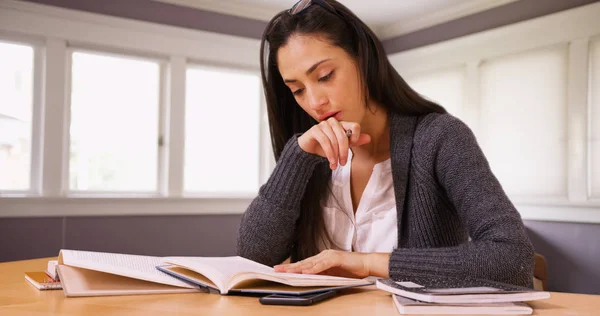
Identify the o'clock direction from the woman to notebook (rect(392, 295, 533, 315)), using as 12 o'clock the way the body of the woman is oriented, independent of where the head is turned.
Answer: The notebook is roughly at 10 o'clock from the woman.

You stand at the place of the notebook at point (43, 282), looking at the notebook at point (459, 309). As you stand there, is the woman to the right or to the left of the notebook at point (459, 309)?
left

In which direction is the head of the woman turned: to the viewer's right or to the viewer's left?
to the viewer's left

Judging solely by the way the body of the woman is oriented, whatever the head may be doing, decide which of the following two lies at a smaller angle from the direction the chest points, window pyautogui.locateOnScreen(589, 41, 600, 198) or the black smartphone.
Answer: the black smartphone

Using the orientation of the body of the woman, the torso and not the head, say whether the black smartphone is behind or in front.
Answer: in front

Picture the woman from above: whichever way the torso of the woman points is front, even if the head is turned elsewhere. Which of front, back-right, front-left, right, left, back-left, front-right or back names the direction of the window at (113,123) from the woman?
right

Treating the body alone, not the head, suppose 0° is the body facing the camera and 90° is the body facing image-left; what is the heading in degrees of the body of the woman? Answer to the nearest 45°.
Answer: approximately 45°

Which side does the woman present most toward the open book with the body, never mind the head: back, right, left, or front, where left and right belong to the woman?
front

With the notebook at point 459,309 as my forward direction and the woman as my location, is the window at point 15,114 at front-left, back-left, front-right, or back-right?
back-right

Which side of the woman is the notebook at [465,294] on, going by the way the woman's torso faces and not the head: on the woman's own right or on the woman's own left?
on the woman's own left
